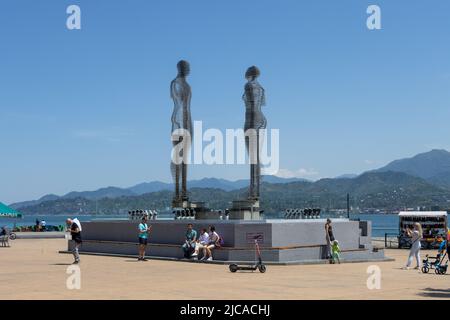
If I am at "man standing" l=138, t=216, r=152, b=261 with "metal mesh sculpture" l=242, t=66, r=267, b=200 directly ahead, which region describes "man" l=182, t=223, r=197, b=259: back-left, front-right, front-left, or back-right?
front-right

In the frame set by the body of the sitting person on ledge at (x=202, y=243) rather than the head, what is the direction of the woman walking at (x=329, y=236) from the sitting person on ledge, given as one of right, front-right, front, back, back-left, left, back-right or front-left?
back-left

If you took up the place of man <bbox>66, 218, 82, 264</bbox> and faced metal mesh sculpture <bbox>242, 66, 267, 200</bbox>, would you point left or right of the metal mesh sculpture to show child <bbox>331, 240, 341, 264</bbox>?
right

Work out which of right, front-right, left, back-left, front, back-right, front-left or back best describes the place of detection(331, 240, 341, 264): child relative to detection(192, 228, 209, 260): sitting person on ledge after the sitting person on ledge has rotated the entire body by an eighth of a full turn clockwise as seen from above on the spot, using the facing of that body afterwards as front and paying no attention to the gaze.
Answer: back

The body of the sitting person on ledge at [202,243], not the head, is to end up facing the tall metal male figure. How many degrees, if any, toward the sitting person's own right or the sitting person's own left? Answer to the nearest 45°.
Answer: approximately 135° to the sitting person's own right

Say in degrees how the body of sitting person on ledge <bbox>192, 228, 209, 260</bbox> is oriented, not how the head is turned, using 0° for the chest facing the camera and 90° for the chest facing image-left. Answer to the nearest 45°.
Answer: approximately 45°

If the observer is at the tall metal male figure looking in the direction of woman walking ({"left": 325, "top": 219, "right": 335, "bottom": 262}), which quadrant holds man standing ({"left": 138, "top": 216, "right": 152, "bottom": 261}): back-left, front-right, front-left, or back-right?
front-right

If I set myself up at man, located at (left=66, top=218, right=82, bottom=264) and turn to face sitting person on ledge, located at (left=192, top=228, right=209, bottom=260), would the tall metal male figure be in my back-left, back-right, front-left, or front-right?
front-left

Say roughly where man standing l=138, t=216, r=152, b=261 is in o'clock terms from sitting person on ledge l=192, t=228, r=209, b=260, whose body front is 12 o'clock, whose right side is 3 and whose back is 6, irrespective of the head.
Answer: The man standing is roughly at 2 o'clock from the sitting person on ledge.

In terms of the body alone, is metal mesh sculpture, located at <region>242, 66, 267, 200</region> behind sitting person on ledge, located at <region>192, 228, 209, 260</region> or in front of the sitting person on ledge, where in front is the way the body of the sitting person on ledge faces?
behind

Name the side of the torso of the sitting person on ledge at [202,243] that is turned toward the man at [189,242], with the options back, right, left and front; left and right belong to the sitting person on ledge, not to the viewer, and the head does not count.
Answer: right
